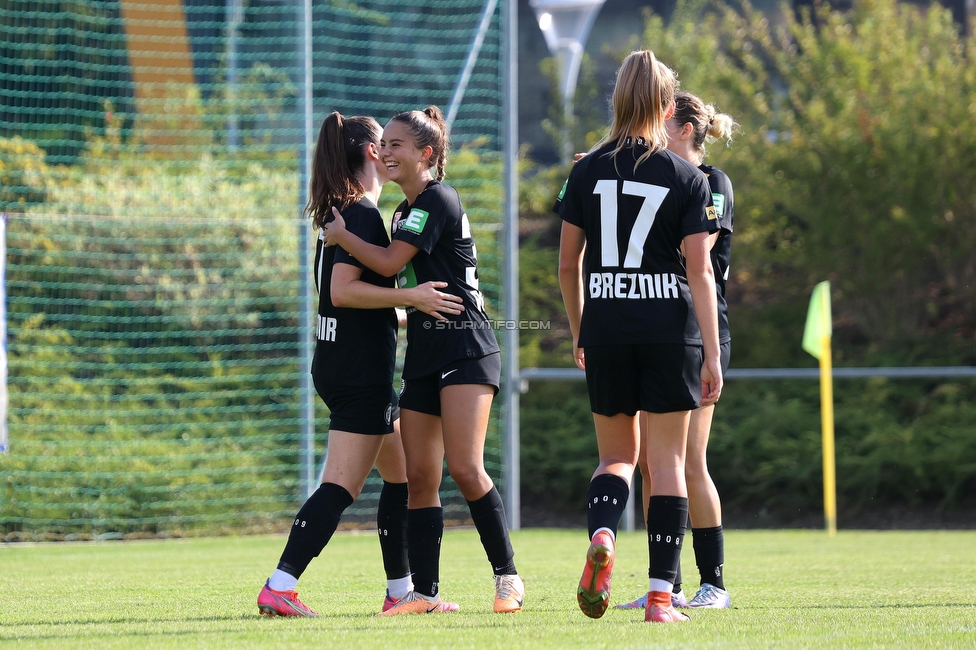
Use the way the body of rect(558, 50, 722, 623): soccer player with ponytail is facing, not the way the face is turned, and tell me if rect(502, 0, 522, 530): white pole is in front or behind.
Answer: in front

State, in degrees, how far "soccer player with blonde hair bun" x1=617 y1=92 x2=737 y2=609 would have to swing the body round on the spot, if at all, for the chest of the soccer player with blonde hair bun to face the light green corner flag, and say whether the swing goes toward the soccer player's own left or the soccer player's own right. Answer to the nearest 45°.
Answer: approximately 90° to the soccer player's own right

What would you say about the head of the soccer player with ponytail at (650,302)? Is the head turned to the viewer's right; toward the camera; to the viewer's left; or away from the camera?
away from the camera

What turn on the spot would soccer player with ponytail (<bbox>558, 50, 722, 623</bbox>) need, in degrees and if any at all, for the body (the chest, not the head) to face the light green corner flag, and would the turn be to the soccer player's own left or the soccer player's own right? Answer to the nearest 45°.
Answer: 0° — they already face it

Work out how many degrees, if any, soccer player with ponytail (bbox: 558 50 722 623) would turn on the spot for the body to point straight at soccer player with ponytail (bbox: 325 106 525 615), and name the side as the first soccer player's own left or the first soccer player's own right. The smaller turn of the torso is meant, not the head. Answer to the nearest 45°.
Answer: approximately 90° to the first soccer player's own left

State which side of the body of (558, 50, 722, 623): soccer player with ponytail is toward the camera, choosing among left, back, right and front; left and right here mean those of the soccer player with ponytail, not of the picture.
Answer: back

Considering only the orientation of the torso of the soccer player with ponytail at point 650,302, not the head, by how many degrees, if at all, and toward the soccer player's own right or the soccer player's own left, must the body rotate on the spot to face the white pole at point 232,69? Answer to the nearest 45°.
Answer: approximately 45° to the soccer player's own left

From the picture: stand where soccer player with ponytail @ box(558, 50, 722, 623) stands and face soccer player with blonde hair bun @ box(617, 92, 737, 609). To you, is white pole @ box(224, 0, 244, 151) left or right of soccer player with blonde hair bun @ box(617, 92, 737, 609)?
left

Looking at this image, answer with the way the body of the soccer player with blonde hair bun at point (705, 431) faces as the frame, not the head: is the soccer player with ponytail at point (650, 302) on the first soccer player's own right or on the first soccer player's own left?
on the first soccer player's own left

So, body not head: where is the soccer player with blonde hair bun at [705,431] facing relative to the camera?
to the viewer's left

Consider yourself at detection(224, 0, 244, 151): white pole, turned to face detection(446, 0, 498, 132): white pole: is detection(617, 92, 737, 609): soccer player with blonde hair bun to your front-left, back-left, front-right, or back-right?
front-right

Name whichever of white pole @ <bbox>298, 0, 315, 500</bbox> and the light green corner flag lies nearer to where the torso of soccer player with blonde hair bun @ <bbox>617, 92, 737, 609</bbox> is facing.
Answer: the white pole
